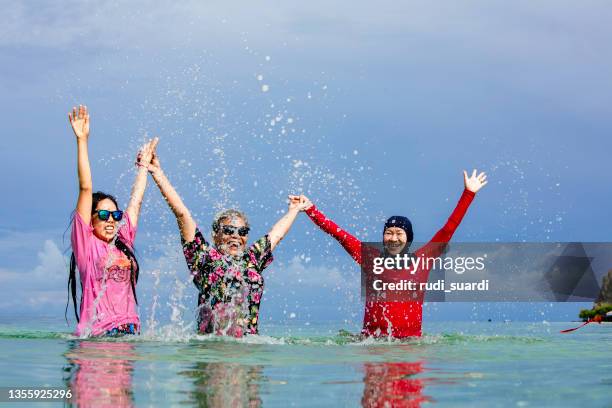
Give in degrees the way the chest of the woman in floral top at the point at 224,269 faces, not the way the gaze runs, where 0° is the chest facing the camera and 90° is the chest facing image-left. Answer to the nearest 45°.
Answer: approximately 0°

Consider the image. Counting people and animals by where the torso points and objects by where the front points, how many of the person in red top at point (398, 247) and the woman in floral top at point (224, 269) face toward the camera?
2

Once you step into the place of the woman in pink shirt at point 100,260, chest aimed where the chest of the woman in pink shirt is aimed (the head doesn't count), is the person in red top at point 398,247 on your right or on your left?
on your left

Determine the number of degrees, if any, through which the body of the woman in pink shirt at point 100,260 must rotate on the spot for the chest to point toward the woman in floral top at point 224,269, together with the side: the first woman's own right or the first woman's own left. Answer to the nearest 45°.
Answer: approximately 45° to the first woman's own left

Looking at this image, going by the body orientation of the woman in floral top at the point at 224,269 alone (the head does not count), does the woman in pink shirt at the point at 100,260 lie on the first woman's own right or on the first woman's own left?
on the first woman's own right

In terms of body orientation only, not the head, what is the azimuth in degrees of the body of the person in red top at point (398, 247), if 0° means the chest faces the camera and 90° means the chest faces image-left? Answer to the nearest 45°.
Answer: approximately 0°

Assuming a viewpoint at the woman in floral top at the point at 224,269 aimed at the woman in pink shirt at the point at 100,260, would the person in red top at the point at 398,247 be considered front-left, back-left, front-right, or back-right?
back-right

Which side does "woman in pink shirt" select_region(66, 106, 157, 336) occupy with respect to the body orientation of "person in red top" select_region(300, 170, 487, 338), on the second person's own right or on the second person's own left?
on the second person's own right

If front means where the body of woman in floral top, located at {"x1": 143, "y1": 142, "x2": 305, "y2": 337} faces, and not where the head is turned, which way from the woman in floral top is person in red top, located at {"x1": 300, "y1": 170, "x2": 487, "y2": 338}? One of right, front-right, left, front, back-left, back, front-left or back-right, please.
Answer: back-left
